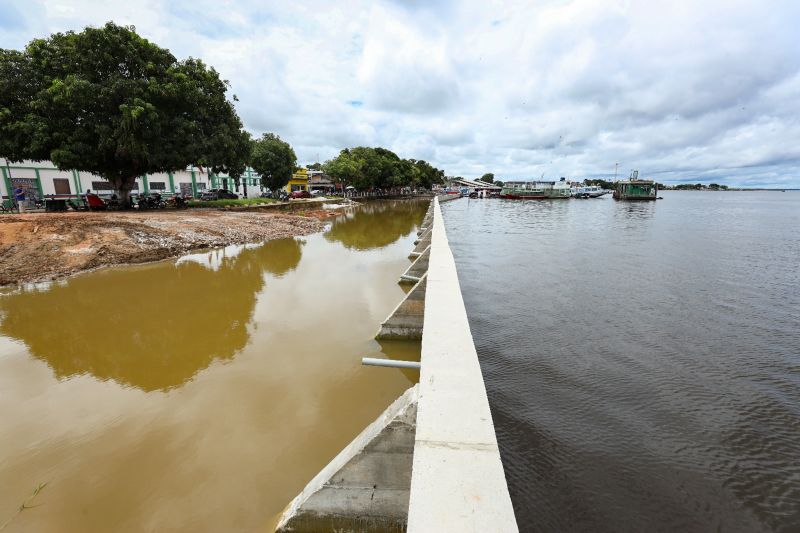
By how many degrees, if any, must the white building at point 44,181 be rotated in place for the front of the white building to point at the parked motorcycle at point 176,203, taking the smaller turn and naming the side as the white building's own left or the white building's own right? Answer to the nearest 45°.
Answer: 0° — it already faces it

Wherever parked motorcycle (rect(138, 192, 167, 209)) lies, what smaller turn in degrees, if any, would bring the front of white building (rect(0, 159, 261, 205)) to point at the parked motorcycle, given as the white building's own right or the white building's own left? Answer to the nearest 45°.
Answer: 0° — it already faces it

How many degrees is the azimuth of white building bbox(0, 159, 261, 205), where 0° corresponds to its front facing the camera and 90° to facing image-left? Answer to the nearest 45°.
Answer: approximately 315°

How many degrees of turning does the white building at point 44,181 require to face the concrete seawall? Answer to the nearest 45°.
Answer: approximately 45° to its right
